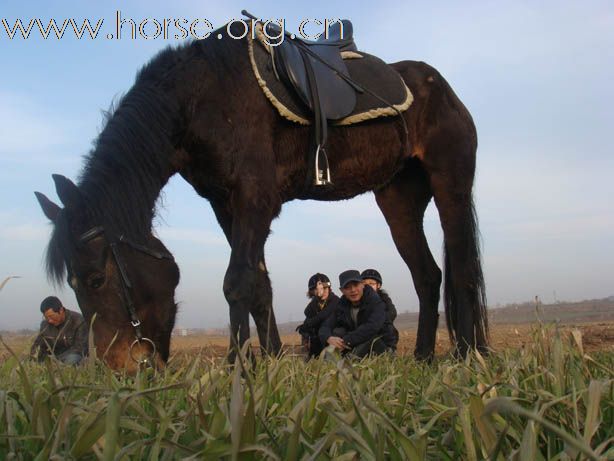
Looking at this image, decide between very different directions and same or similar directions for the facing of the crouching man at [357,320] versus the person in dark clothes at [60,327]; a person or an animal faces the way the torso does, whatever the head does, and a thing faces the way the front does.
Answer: same or similar directions

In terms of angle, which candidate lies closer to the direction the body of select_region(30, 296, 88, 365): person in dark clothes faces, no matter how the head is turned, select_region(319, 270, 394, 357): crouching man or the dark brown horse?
the dark brown horse

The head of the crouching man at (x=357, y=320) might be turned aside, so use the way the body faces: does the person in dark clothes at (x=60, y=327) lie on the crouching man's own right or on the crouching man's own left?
on the crouching man's own right

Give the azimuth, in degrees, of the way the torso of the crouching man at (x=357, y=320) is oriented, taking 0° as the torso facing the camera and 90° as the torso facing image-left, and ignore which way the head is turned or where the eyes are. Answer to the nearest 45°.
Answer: approximately 45°

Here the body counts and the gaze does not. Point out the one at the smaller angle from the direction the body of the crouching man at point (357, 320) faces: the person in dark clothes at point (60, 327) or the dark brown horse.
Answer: the dark brown horse

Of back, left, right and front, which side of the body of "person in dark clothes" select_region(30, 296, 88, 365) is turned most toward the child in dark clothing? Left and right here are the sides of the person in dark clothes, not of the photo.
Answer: left

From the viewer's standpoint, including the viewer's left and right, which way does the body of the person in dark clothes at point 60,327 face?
facing the viewer and to the left of the viewer

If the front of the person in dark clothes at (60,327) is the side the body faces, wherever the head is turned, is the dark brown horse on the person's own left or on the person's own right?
on the person's own left

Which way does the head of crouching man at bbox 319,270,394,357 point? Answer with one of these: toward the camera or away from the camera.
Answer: toward the camera

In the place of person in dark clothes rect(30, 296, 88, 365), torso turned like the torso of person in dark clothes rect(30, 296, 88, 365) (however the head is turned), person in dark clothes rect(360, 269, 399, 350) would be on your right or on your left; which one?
on your left

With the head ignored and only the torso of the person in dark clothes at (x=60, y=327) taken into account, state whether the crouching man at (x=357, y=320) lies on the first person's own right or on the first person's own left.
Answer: on the first person's own left

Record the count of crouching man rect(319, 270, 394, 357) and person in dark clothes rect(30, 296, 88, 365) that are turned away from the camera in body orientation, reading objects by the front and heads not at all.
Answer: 0
